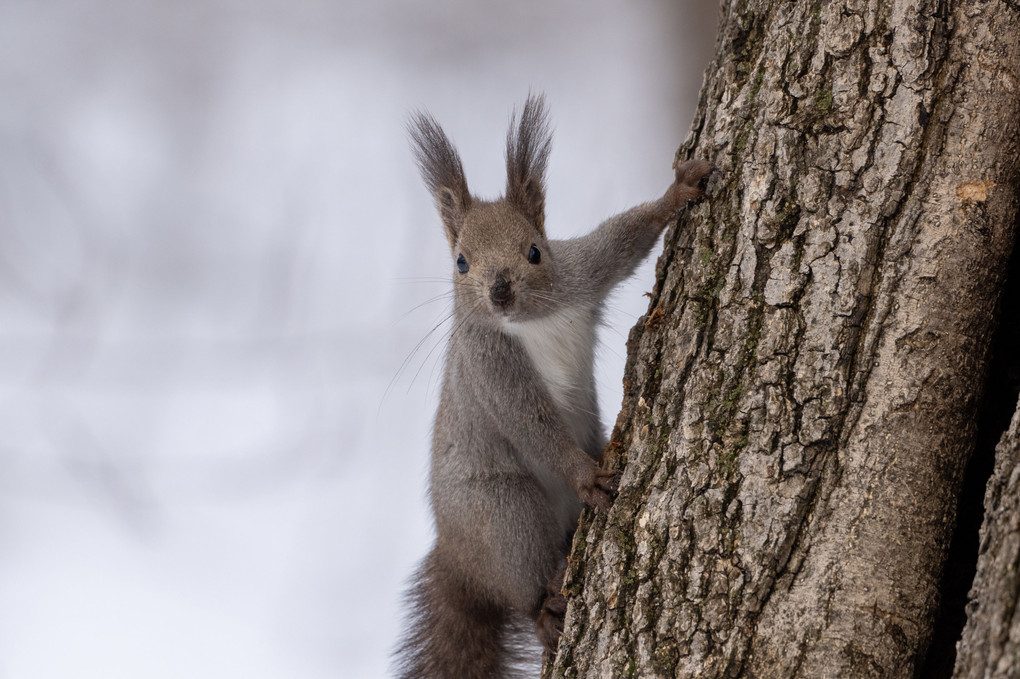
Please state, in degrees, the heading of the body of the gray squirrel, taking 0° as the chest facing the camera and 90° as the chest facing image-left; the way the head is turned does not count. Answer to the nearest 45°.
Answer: approximately 315°
